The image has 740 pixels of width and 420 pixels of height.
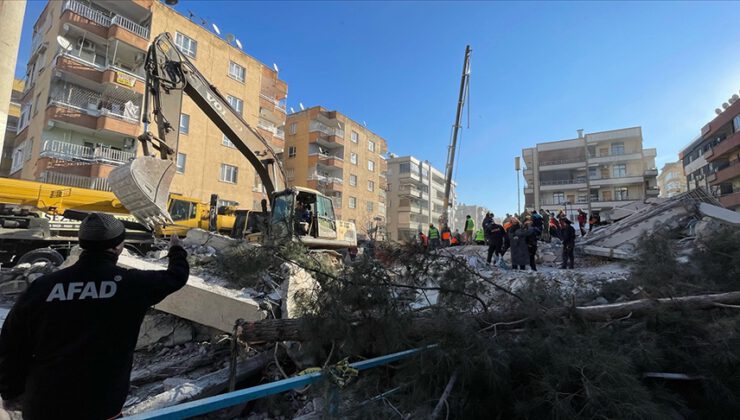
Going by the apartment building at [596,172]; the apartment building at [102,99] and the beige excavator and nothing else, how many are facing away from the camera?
0

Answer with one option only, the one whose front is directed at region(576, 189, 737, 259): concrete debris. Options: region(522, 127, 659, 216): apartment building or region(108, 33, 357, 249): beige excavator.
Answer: the apartment building

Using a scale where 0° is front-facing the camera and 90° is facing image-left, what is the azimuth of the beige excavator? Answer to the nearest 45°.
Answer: approximately 45°

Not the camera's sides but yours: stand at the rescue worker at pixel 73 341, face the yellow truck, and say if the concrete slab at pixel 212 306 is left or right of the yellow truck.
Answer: right

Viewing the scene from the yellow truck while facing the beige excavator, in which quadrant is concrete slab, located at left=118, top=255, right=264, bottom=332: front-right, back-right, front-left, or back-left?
front-right

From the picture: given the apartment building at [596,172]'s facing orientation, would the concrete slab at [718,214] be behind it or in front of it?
in front

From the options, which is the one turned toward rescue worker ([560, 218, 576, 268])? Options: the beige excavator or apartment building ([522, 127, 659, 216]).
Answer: the apartment building

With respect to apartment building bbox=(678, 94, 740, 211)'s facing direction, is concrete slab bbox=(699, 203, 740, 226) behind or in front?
in front

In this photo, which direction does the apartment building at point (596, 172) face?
toward the camera

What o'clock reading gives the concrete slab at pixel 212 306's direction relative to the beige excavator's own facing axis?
The concrete slab is roughly at 10 o'clock from the beige excavator.

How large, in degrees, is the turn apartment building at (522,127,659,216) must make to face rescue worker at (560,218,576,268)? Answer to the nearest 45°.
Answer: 0° — it already faces them
